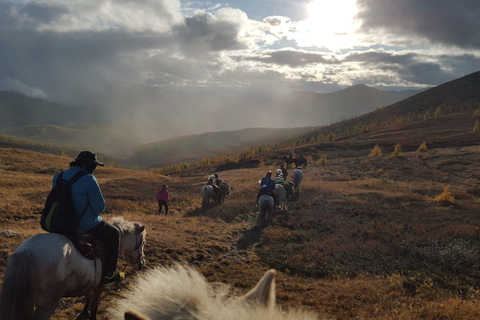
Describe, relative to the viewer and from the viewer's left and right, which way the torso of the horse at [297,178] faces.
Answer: facing away from the viewer

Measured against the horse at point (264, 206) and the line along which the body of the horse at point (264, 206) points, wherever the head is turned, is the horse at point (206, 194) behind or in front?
in front

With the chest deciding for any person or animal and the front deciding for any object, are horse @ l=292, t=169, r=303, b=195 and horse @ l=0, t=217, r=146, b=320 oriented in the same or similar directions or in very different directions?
same or similar directions

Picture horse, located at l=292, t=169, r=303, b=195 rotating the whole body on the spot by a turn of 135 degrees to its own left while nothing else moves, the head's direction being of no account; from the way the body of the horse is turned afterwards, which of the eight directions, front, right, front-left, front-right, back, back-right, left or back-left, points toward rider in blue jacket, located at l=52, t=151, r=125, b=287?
front-left

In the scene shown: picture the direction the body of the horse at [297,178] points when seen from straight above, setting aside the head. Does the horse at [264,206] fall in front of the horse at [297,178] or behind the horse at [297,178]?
behind

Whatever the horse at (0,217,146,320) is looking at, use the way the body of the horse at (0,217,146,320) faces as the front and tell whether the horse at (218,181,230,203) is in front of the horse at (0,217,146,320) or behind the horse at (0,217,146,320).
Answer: in front

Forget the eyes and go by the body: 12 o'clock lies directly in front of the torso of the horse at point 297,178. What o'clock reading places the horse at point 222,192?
the horse at point 222,192 is roughly at 8 o'clock from the horse at point 297,178.

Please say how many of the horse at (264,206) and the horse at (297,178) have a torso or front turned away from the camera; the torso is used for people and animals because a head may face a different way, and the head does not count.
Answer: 2

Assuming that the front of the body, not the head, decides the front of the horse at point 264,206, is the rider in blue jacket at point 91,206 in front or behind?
behind

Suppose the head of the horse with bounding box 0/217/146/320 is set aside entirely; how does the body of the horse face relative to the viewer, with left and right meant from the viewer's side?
facing away from the viewer and to the right of the viewer

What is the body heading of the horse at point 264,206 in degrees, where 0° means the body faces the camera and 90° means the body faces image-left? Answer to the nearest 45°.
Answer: approximately 180°

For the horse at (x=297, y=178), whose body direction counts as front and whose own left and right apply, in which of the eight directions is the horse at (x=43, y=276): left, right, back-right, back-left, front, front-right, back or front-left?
back

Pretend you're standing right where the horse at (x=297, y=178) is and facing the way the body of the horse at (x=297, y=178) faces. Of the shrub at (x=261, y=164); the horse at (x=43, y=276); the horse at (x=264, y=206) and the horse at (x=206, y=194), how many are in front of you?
1

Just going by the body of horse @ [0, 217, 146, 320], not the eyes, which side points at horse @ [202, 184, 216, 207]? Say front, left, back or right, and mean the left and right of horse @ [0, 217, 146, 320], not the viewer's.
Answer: front
